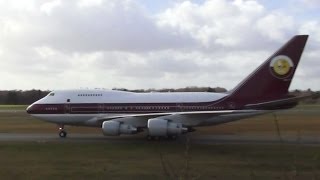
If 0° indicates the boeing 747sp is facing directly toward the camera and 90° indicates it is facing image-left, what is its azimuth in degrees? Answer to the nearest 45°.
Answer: approximately 90°
